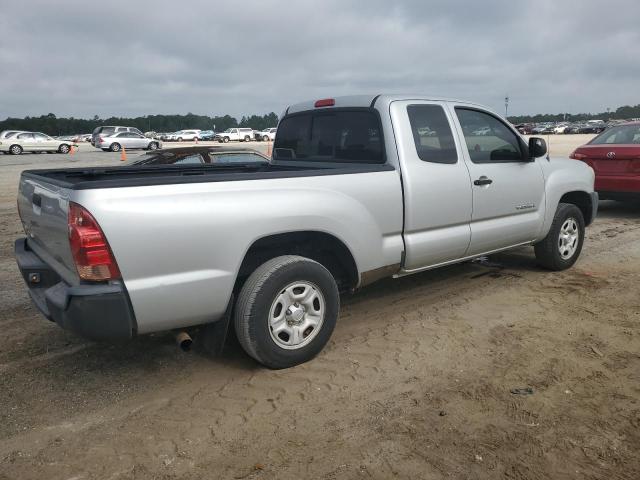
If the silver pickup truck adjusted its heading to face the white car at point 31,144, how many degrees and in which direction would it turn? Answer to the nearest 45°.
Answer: approximately 90° to its left

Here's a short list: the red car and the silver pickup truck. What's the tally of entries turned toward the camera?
0

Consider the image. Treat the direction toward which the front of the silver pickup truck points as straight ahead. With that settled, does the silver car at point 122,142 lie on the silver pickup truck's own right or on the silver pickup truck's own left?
on the silver pickup truck's own left

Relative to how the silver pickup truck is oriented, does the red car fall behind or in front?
in front

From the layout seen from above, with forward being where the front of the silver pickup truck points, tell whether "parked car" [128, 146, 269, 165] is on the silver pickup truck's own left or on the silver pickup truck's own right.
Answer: on the silver pickup truck's own left

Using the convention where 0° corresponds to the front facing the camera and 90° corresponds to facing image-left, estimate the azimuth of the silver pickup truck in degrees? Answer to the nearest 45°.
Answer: approximately 225°
